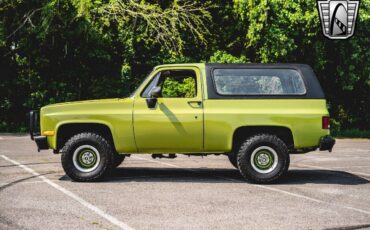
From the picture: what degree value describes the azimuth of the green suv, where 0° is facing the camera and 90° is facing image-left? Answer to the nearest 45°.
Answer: approximately 90°
